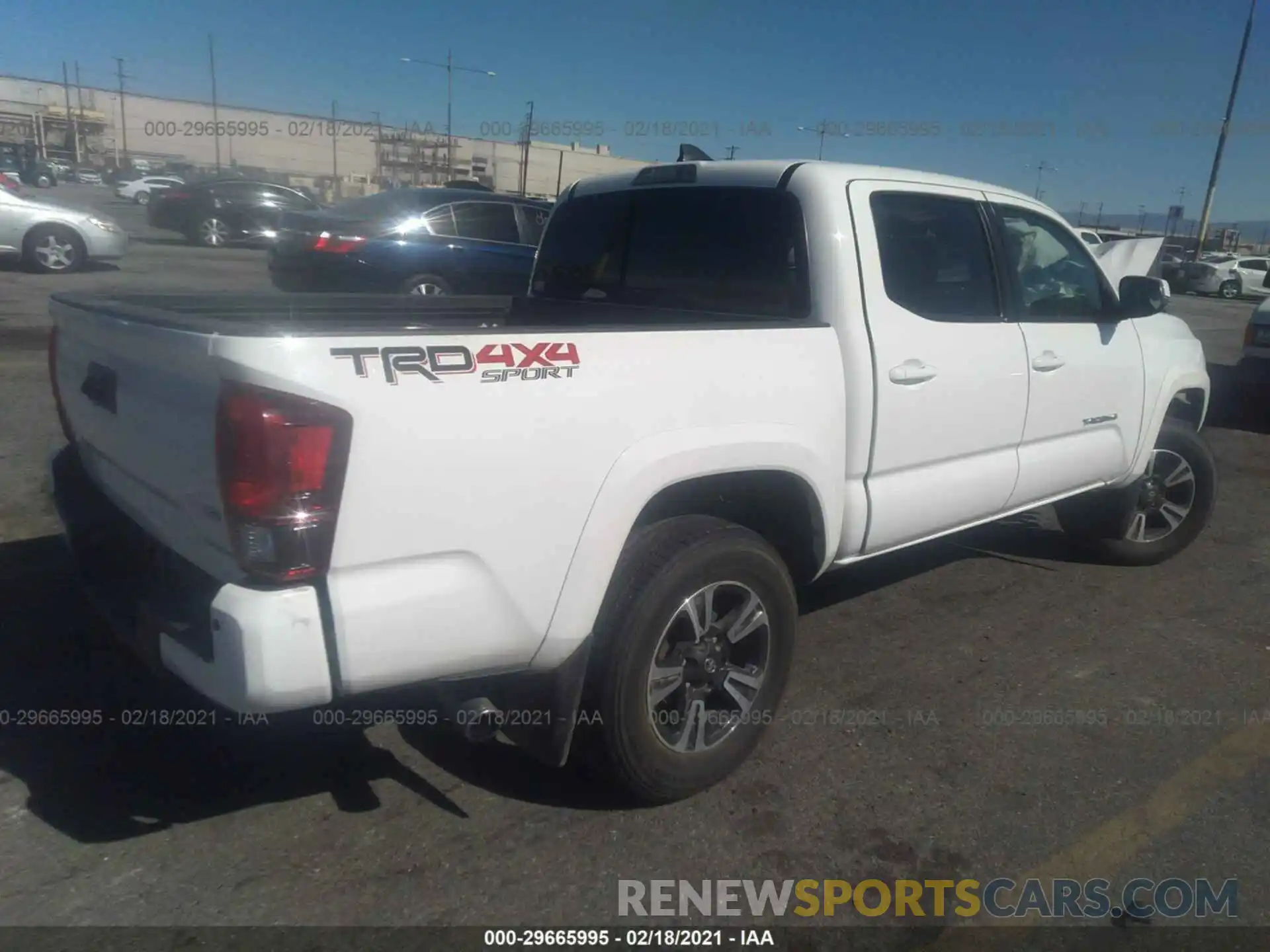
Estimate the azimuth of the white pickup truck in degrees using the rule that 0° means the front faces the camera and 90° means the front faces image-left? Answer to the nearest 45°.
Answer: approximately 225°

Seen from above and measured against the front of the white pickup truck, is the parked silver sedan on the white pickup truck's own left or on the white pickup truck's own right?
on the white pickup truck's own left

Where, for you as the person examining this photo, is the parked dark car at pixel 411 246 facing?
facing away from the viewer and to the right of the viewer

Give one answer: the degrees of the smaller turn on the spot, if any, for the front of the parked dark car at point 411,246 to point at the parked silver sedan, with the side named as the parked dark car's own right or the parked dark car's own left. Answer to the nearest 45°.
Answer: approximately 90° to the parked dark car's own left

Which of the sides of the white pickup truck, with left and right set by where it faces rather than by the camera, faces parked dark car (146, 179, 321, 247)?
left

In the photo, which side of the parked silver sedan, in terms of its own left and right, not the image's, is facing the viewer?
right

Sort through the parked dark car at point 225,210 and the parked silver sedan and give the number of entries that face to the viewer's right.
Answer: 2

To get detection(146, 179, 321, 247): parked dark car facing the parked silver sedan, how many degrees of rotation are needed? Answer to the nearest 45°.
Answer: approximately 90° to its right

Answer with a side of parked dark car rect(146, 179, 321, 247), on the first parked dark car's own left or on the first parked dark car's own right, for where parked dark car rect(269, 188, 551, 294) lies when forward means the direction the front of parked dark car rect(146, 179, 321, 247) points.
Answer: on the first parked dark car's own right

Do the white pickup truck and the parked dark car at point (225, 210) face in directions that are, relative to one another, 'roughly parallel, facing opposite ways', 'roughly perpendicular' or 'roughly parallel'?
roughly parallel

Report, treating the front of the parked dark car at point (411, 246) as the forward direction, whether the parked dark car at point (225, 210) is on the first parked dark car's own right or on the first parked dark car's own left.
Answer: on the first parked dark car's own left
